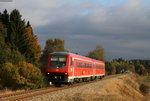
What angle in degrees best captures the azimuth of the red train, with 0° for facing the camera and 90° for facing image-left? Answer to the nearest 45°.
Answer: approximately 45°

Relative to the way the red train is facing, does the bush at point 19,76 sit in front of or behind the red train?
in front
